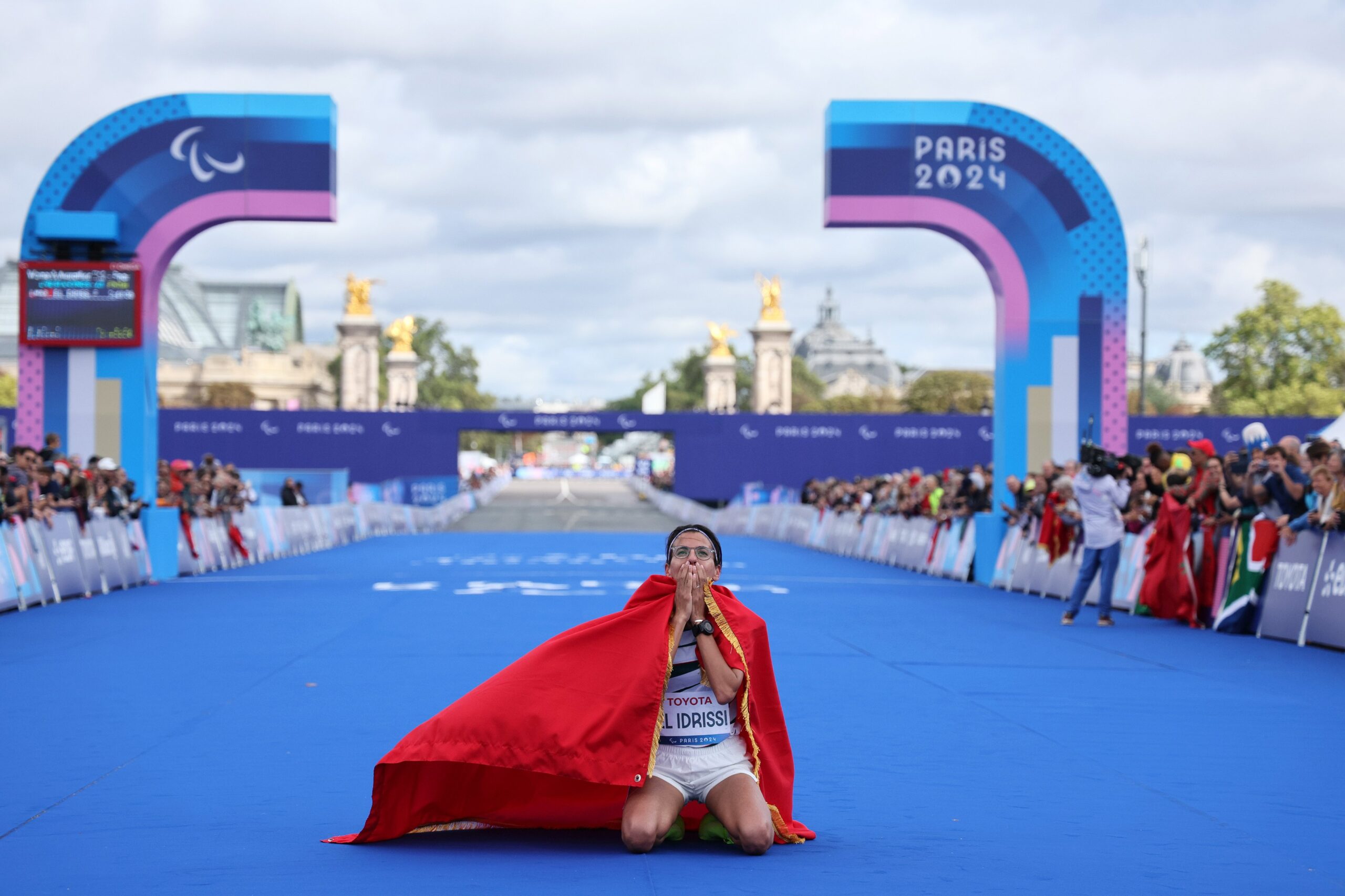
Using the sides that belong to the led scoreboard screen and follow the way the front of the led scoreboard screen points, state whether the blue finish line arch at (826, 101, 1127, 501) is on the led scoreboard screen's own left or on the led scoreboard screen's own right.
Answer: on the led scoreboard screen's own left

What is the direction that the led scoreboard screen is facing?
toward the camera

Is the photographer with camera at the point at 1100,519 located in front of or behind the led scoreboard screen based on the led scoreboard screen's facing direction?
in front
